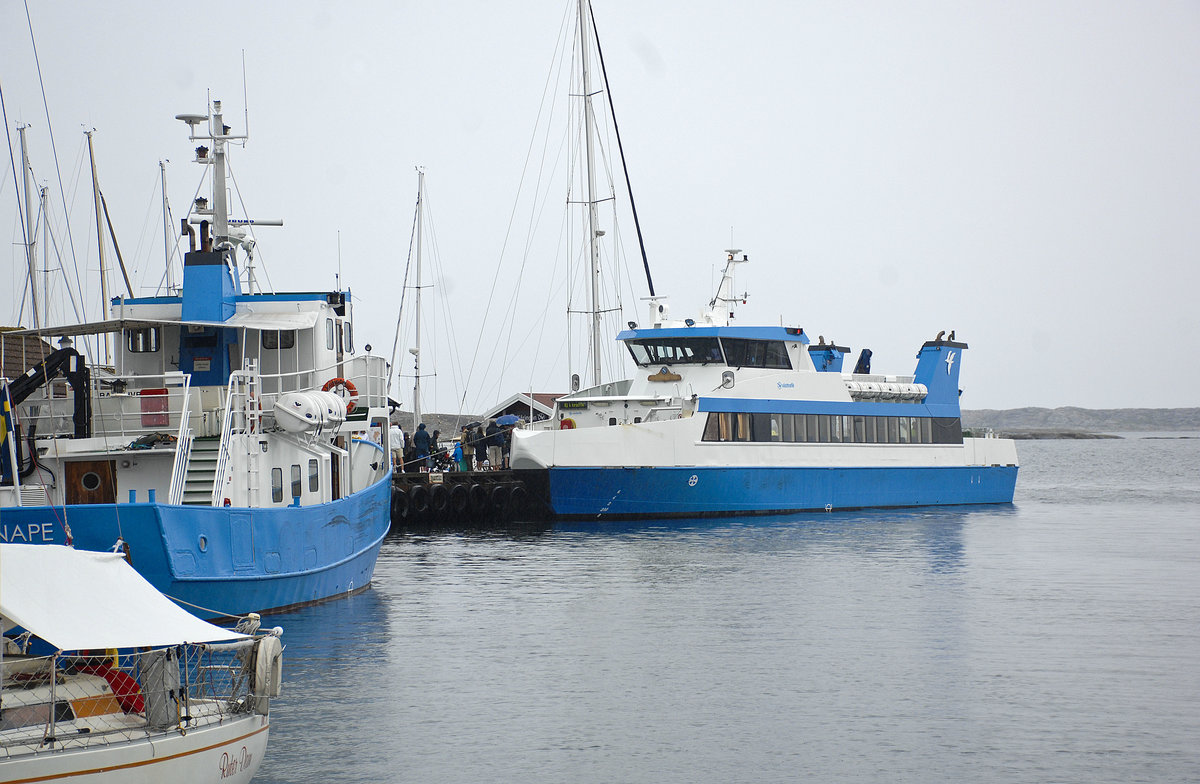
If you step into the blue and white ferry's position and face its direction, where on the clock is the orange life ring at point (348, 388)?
The orange life ring is roughly at 11 o'clock from the blue and white ferry.

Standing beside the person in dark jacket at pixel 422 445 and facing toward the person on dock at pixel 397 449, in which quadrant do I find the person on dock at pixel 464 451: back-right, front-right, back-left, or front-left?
back-left

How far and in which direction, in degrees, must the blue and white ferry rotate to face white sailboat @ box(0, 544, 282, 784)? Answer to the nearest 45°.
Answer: approximately 45° to its left

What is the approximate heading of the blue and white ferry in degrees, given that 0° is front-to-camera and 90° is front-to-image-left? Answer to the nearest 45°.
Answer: approximately 45°

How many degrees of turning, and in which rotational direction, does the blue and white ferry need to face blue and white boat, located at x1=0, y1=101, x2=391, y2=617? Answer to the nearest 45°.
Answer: approximately 45° to its left

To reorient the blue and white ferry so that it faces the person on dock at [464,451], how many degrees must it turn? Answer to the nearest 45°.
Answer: approximately 45° to its right

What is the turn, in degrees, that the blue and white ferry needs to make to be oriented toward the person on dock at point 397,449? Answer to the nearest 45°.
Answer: approximately 45° to its right
